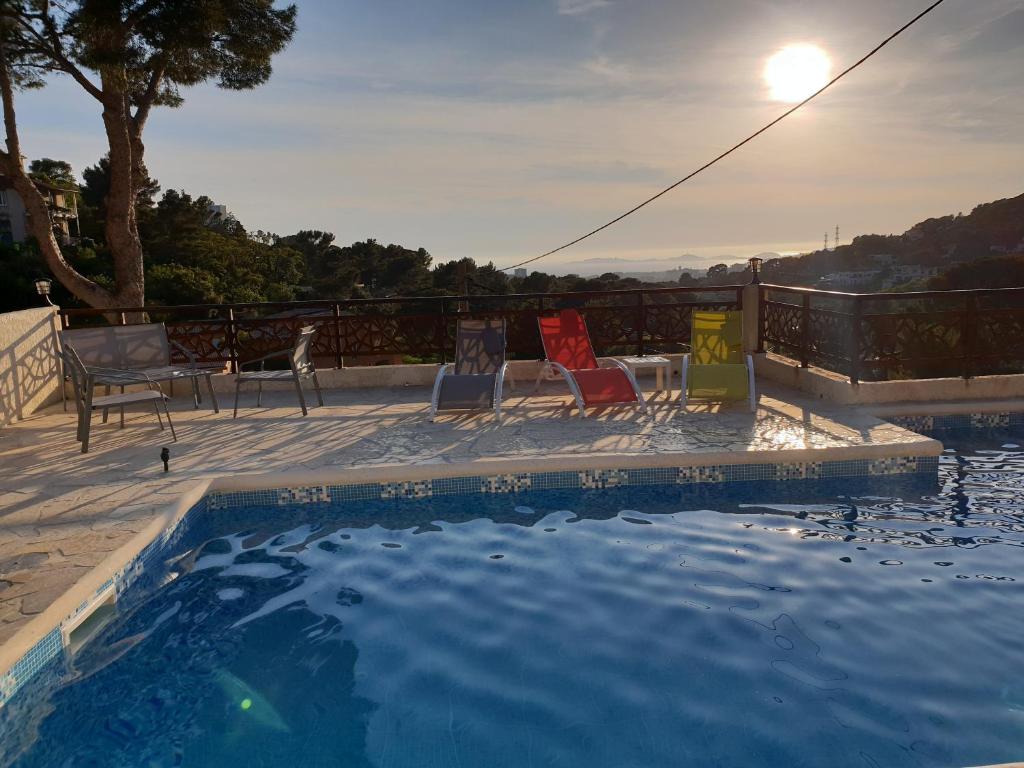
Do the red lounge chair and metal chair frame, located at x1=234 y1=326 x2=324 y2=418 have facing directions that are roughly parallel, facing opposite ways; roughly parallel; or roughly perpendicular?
roughly perpendicular

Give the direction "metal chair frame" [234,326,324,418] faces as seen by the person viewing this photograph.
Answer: facing to the left of the viewer

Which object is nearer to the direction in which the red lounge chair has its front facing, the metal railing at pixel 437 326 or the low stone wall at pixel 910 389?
the low stone wall

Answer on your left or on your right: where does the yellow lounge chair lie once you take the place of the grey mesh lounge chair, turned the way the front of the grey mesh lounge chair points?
on your left

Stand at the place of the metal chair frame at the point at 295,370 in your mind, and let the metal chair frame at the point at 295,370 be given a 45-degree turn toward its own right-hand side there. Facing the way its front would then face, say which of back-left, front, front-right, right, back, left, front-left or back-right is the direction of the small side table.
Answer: back-right

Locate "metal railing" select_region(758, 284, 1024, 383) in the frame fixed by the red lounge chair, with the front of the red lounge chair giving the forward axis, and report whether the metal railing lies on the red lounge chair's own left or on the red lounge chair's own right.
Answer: on the red lounge chair's own left

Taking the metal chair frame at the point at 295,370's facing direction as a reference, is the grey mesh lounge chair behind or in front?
behind

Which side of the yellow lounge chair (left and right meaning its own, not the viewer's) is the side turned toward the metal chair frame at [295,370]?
right

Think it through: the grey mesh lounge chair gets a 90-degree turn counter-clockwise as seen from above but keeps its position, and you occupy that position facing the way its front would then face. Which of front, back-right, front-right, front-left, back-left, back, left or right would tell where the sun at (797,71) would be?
front-left

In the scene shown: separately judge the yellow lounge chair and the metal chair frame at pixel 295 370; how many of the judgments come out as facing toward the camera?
1

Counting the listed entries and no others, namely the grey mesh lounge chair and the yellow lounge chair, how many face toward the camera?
2

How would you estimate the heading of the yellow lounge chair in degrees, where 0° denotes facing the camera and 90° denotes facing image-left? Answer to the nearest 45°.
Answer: approximately 0°

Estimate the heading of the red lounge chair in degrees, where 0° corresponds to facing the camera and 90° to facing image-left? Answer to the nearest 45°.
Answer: approximately 315°

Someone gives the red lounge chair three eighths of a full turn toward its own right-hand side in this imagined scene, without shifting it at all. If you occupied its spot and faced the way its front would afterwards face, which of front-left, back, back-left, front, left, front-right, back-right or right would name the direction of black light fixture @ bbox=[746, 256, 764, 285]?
back-right
